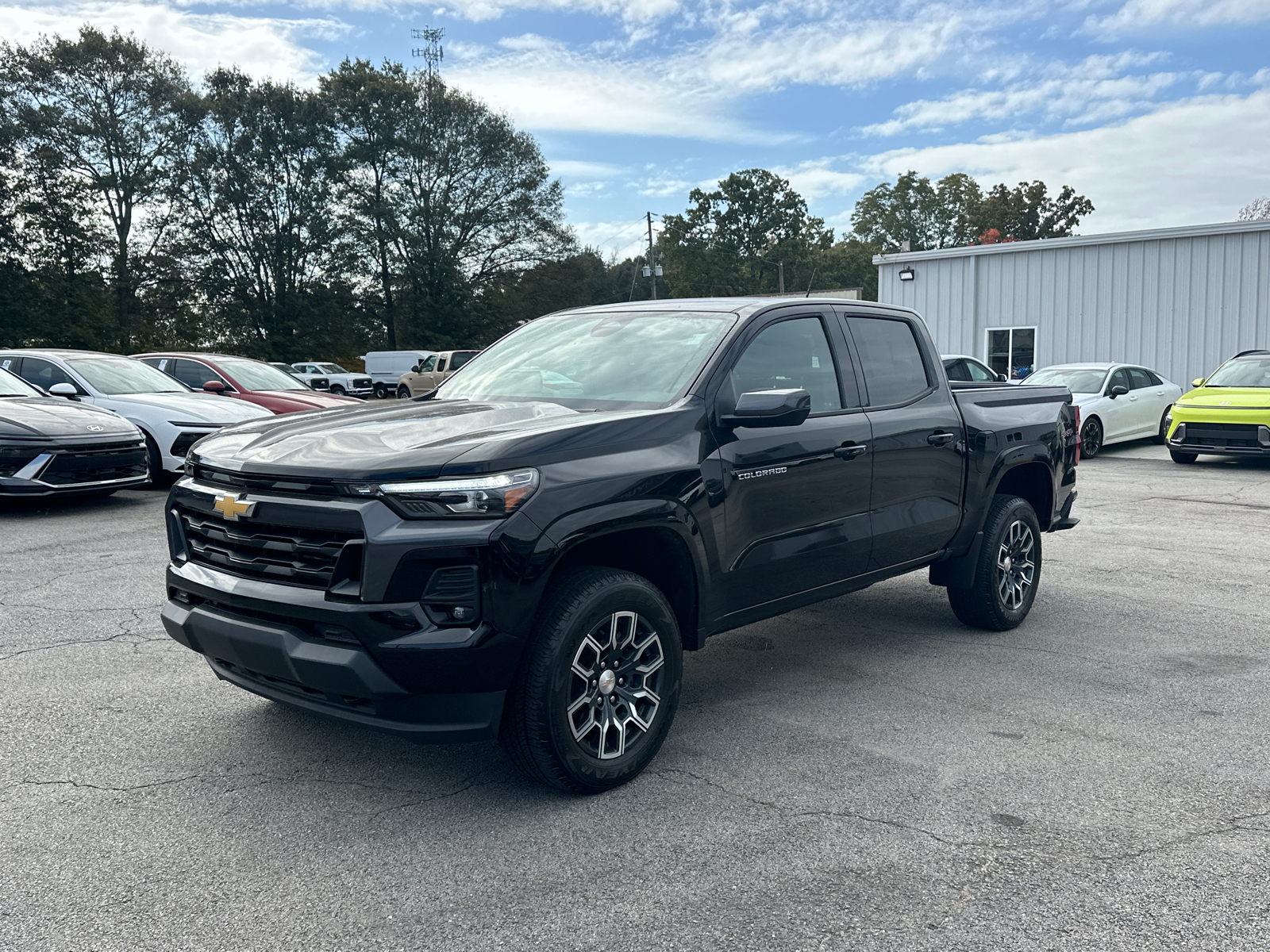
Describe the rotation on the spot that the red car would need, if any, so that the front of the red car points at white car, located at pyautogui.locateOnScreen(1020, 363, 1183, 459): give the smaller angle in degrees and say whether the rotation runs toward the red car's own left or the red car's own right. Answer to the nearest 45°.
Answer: approximately 45° to the red car's own left

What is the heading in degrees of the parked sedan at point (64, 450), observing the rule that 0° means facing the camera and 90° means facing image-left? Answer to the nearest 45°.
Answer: approximately 315°

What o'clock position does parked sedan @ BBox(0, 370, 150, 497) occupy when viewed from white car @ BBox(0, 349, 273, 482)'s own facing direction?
The parked sedan is roughly at 2 o'clock from the white car.

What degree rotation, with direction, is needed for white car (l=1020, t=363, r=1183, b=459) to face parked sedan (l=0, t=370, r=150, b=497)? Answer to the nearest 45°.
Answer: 0° — it already faces it

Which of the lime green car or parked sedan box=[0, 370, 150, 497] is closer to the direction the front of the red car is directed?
the lime green car

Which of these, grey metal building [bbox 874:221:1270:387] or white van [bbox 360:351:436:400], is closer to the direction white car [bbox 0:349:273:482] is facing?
the grey metal building

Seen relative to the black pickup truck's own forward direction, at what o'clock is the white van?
The white van is roughly at 4 o'clock from the black pickup truck.

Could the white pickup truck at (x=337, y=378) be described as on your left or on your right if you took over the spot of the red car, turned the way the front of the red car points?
on your left

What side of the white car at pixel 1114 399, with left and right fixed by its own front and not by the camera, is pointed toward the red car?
front

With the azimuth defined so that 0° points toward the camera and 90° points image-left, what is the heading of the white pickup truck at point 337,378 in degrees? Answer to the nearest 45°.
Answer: approximately 315°

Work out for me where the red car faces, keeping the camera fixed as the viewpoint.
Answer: facing the viewer and to the right of the viewer

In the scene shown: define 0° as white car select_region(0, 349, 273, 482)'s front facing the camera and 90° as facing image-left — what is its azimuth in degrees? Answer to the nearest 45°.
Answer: approximately 315°

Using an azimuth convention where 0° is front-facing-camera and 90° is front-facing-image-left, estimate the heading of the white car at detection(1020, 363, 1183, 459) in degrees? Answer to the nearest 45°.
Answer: approximately 45°

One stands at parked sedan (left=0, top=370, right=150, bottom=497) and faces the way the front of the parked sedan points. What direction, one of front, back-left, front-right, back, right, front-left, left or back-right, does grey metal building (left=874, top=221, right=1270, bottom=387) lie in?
front-left

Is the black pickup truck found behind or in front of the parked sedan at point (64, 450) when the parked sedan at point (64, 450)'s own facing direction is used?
in front
